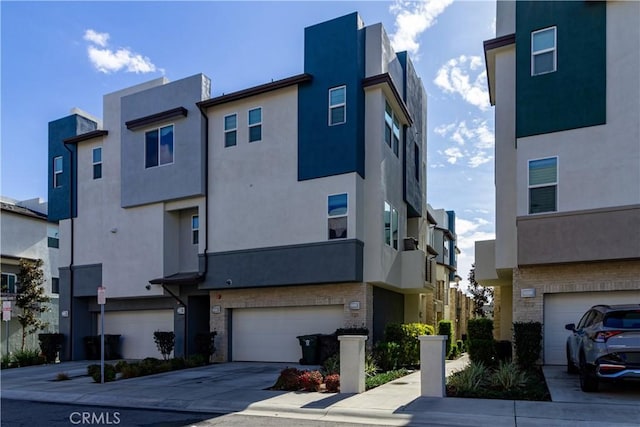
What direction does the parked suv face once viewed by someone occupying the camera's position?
facing away from the viewer and to the left of the viewer

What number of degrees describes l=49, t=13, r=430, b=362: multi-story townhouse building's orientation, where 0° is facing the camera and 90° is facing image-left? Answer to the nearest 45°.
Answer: approximately 45°

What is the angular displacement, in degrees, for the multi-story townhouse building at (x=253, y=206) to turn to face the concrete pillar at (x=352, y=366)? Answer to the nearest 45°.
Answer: approximately 45° to its left

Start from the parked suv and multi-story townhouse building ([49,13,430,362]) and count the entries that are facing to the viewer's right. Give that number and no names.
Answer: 0

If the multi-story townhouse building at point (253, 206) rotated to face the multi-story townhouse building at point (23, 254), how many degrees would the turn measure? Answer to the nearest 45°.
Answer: approximately 90° to its right

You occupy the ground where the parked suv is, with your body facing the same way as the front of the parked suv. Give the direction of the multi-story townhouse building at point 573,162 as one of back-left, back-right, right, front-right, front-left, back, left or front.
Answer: front-right
